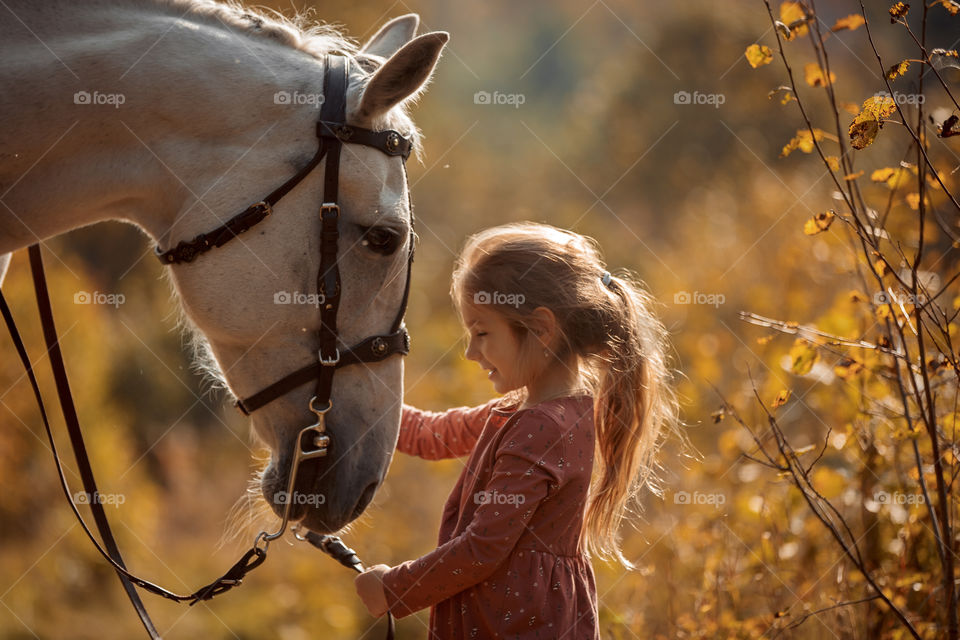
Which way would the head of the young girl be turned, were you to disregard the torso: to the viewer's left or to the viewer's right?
to the viewer's left

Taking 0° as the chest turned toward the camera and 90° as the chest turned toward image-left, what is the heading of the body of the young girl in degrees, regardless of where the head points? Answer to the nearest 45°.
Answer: approximately 90°

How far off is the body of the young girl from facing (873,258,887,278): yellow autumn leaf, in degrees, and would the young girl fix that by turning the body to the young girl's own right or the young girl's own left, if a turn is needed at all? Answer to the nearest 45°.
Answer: approximately 135° to the young girl's own right
